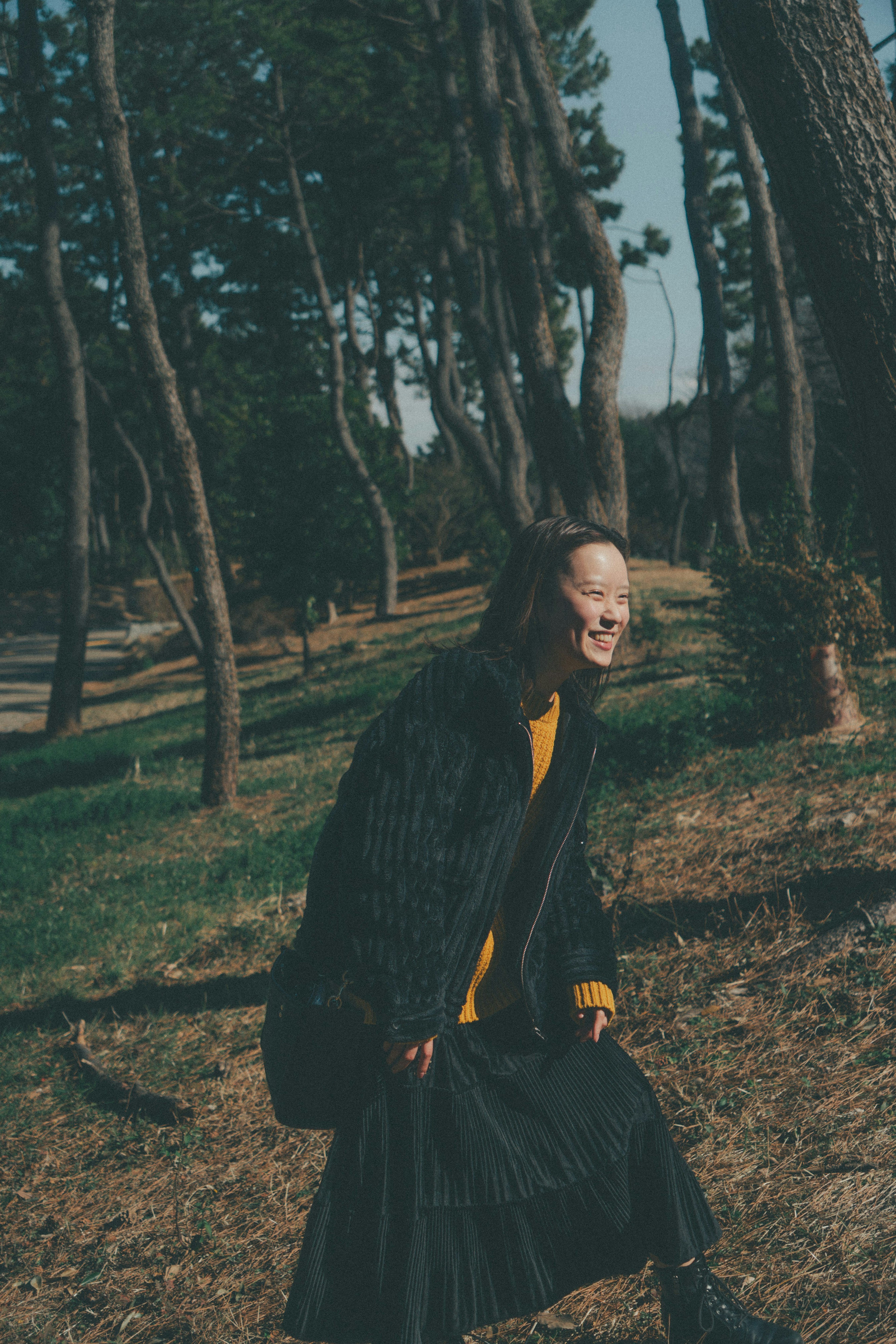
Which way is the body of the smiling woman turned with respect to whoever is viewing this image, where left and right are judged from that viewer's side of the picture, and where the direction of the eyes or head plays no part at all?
facing the viewer and to the right of the viewer

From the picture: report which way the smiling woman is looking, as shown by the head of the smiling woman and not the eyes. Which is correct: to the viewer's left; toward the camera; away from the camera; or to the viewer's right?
to the viewer's right

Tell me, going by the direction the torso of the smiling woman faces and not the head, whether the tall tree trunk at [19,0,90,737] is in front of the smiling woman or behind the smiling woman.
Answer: behind

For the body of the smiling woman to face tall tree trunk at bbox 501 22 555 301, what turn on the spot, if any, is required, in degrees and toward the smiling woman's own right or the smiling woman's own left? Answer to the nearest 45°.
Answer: approximately 135° to the smiling woman's own left

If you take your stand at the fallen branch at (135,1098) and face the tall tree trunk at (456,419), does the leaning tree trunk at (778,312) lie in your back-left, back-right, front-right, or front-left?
front-right

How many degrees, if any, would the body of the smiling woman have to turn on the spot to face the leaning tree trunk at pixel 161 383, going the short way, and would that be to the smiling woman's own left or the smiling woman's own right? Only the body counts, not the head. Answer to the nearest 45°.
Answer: approximately 135° to the smiling woman's own left

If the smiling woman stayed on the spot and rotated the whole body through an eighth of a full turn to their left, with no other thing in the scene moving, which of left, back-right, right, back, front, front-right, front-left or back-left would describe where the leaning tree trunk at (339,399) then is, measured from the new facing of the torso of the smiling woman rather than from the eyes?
left

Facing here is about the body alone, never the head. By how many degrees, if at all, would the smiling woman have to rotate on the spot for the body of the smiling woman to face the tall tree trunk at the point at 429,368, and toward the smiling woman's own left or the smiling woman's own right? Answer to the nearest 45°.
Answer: approximately 135° to the smiling woman's own left

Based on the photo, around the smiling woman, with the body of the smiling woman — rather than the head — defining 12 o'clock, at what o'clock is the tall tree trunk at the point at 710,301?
The tall tree trunk is roughly at 8 o'clock from the smiling woman.

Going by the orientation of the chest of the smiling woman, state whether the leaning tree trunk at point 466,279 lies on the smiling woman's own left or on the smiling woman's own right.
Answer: on the smiling woman's own left

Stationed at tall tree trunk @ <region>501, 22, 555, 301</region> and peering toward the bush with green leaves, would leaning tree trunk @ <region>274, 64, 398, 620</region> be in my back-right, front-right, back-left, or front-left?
back-right
